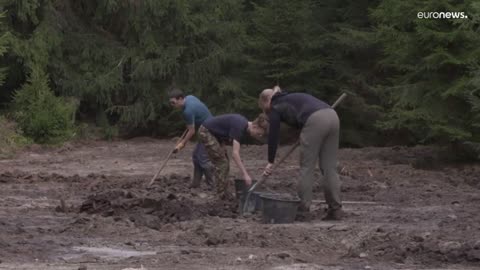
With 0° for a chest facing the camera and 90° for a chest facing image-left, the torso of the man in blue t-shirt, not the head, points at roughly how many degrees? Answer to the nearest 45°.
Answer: approximately 90°

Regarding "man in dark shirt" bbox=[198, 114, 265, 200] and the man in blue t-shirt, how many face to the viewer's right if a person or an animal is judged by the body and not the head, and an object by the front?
1

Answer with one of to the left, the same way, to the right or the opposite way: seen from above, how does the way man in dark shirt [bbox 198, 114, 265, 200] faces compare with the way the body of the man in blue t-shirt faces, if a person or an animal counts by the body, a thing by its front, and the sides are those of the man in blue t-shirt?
the opposite way

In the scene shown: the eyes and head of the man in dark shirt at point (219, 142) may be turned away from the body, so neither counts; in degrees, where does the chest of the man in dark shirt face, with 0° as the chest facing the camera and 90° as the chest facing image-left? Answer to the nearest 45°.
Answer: approximately 270°

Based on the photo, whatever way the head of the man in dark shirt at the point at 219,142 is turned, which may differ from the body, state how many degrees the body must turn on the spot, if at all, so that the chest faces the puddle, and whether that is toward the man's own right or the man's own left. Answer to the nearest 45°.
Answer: approximately 90° to the man's own right

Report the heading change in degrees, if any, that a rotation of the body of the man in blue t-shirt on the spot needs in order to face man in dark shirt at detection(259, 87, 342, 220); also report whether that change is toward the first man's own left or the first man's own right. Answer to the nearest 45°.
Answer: approximately 135° to the first man's own left

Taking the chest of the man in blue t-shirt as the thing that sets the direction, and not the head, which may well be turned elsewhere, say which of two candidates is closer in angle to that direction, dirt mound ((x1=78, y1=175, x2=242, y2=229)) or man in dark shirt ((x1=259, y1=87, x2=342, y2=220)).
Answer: the dirt mound

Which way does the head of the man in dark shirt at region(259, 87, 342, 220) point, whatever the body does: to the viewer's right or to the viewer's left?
to the viewer's left

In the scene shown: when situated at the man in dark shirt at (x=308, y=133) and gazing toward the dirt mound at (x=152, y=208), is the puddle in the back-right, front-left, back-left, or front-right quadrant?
front-left

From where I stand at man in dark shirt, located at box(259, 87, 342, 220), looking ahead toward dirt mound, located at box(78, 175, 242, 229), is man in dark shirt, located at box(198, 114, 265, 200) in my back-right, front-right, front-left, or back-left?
front-right

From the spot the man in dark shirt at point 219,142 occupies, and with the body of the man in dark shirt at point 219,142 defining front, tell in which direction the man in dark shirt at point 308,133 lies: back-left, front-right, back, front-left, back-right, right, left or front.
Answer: front-right
